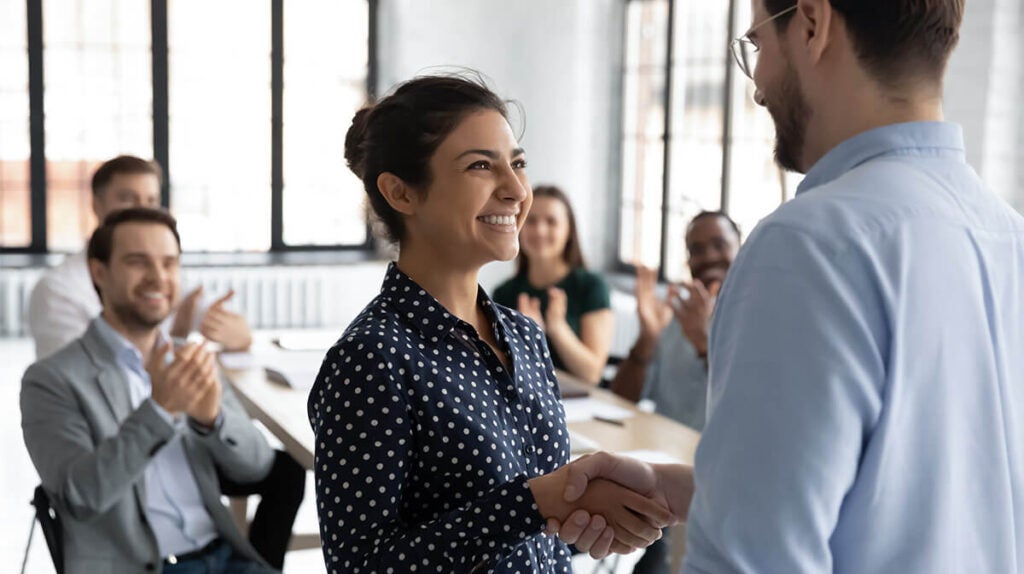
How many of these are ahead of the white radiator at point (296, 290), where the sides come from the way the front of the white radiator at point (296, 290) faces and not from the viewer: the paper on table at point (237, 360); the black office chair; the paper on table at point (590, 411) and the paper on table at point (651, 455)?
4

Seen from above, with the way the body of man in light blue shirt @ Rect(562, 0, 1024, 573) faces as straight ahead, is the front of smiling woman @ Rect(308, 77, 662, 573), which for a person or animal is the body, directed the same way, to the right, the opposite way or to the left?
the opposite way

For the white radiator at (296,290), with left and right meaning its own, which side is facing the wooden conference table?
front

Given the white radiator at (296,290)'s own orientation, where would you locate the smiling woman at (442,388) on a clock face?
The smiling woman is roughly at 12 o'clock from the white radiator.

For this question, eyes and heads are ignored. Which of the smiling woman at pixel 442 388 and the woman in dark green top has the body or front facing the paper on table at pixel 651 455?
the woman in dark green top

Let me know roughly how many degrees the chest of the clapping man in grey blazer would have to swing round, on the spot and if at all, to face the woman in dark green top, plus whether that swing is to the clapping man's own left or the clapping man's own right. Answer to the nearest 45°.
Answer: approximately 90° to the clapping man's own left

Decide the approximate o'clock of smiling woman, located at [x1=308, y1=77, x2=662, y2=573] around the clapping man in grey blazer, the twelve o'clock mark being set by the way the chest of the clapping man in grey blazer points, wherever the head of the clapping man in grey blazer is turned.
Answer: The smiling woman is roughly at 1 o'clock from the clapping man in grey blazer.

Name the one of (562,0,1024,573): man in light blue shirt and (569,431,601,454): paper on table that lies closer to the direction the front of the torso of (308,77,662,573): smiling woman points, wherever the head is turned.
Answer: the man in light blue shirt

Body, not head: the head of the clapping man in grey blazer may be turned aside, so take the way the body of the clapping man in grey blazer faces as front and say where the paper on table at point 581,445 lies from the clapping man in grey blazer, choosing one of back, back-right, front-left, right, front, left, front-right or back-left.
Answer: front-left

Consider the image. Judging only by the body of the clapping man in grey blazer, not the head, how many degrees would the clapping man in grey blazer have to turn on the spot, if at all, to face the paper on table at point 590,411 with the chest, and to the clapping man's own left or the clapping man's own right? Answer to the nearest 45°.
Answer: approximately 45° to the clapping man's own left

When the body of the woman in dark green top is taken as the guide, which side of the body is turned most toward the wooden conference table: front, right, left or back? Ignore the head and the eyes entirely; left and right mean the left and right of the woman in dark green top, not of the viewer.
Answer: front
